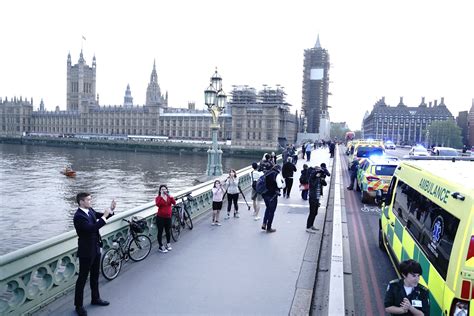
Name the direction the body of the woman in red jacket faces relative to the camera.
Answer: toward the camera

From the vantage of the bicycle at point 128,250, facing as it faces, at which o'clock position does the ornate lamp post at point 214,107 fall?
The ornate lamp post is roughly at 11 o'clock from the bicycle.

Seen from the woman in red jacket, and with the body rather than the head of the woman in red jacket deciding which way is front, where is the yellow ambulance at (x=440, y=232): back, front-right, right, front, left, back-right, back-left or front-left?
front-left

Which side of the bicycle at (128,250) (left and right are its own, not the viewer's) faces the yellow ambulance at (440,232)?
right

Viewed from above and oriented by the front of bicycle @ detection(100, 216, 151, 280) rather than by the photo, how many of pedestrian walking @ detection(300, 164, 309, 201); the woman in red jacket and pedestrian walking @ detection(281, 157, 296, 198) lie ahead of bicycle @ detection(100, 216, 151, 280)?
3

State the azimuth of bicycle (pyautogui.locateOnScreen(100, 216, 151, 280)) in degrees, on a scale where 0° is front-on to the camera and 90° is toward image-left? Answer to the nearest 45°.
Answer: approximately 225°

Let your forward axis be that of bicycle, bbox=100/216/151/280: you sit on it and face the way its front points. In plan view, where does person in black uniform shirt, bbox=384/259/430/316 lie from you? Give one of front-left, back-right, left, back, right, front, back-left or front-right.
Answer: right

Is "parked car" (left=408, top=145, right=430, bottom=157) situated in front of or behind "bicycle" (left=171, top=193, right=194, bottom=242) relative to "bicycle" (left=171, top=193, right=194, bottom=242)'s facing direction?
in front

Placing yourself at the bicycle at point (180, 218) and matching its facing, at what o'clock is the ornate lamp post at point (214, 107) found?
The ornate lamp post is roughly at 11 o'clock from the bicycle.

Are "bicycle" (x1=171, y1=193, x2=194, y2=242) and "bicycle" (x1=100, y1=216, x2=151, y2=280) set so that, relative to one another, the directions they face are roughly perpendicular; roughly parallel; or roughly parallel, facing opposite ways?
roughly parallel

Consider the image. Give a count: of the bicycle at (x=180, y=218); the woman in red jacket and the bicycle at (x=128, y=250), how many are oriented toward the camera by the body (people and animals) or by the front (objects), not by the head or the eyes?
1

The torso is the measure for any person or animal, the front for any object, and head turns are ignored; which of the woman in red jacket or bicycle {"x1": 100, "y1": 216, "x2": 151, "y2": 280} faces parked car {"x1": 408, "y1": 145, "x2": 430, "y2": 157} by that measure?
the bicycle

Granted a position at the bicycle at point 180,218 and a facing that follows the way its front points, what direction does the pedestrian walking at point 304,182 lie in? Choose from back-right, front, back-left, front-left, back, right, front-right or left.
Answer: front

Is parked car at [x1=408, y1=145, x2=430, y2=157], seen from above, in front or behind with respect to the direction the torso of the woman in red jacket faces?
behind

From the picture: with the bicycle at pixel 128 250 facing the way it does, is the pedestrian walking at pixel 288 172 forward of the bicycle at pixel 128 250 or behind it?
forward

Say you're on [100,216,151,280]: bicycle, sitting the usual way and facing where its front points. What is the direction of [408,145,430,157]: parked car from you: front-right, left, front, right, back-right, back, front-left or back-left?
front

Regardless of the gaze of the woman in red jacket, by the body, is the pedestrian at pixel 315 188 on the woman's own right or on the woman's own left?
on the woman's own left

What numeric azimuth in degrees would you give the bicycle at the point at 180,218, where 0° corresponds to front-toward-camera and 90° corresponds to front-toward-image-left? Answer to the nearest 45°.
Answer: approximately 225°

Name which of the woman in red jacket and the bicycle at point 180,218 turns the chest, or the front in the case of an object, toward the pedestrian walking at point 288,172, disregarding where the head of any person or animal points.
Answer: the bicycle

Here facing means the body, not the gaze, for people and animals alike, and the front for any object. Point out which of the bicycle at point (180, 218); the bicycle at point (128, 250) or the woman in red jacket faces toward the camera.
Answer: the woman in red jacket

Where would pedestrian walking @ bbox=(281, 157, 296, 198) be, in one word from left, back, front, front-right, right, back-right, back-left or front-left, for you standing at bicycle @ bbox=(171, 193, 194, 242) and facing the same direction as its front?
front
